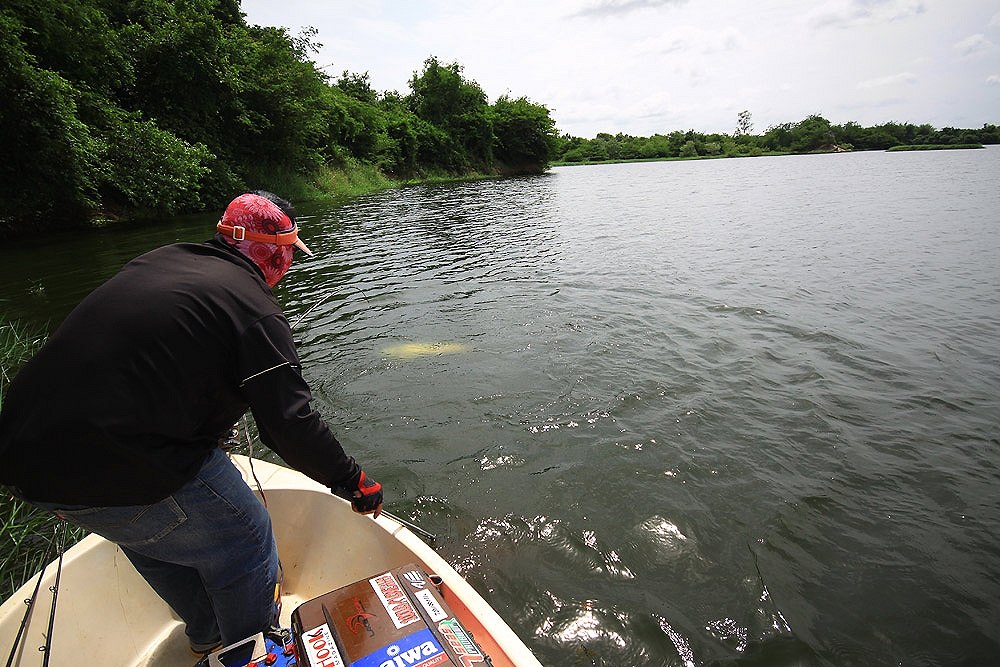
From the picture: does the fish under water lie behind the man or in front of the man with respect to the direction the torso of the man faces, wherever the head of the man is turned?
in front

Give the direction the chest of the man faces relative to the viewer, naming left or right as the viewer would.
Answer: facing away from the viewer and to the right of the viewer

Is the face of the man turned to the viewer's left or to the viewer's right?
to the viewer's right
